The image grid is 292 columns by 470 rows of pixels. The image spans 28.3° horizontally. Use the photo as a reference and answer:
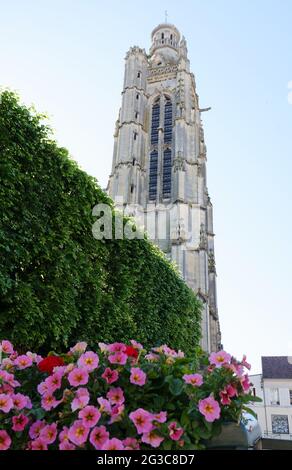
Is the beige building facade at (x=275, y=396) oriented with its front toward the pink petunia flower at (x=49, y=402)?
yes

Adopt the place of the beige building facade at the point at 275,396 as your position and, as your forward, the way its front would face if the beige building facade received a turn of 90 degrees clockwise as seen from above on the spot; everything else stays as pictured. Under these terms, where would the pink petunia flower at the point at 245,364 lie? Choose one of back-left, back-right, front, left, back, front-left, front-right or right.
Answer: left

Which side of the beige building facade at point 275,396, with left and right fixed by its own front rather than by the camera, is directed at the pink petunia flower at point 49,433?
front

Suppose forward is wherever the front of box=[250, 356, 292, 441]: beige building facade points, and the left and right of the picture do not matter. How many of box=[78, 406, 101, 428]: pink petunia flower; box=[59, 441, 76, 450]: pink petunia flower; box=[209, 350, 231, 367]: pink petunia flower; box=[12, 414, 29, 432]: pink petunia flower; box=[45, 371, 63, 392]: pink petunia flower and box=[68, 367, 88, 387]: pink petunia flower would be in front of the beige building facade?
6

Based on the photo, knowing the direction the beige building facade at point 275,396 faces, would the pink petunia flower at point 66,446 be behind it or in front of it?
in front

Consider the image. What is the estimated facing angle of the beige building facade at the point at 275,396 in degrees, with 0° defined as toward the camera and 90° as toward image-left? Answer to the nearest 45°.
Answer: approximately 0°

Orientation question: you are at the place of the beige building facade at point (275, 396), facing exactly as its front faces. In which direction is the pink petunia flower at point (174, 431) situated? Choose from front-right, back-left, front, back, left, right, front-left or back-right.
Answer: front

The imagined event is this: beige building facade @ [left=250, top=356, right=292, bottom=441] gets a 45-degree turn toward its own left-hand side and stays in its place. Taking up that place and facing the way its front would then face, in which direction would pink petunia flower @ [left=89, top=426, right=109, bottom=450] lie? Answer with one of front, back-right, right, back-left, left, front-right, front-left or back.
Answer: front-right

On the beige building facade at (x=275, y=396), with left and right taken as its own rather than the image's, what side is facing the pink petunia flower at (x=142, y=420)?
front

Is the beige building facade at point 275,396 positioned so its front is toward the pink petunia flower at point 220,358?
yes

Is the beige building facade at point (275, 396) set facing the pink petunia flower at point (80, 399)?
yes

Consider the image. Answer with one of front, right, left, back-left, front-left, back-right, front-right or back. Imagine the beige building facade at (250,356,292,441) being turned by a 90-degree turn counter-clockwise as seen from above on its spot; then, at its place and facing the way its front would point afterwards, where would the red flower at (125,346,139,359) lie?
right

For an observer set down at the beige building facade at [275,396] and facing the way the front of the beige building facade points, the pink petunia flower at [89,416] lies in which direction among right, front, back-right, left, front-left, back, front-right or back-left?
front
